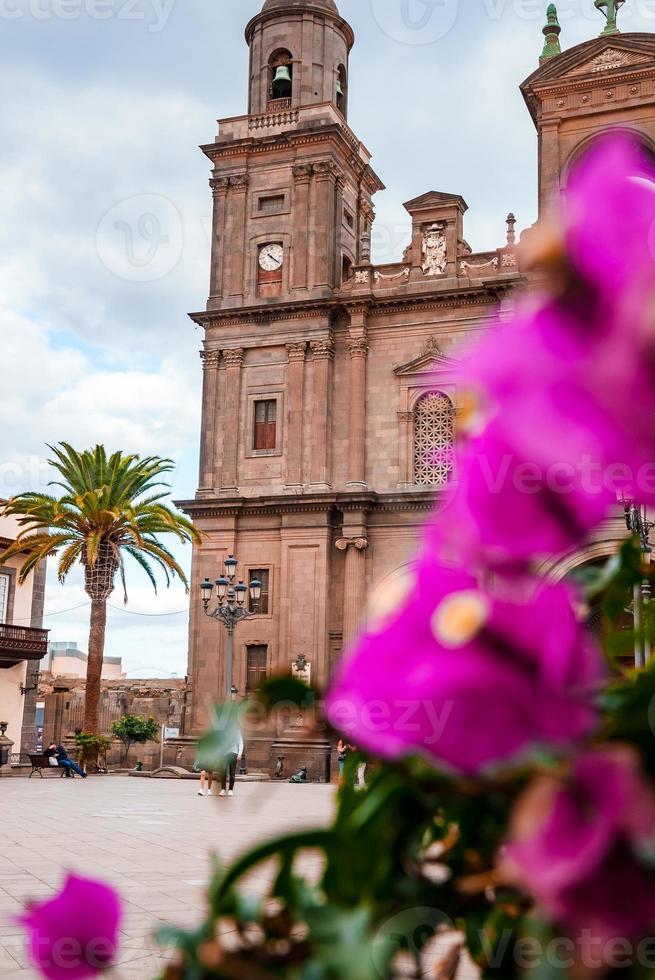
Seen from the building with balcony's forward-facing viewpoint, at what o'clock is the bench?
The bench is roughly at 1 o'clock from the building with balcony.

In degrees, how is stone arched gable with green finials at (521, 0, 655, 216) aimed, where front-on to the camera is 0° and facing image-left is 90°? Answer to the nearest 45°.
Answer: approximately 0°

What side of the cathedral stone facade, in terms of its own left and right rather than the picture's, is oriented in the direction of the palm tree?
right

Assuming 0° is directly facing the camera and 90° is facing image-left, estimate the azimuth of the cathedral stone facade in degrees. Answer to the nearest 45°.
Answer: approximately 0°

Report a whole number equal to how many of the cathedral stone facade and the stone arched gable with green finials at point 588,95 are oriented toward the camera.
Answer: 2

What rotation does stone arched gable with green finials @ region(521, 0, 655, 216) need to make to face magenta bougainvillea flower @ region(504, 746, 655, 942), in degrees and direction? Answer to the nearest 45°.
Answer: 0° — it already faces it

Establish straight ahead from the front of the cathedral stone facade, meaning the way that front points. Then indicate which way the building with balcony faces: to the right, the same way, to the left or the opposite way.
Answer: to the left
